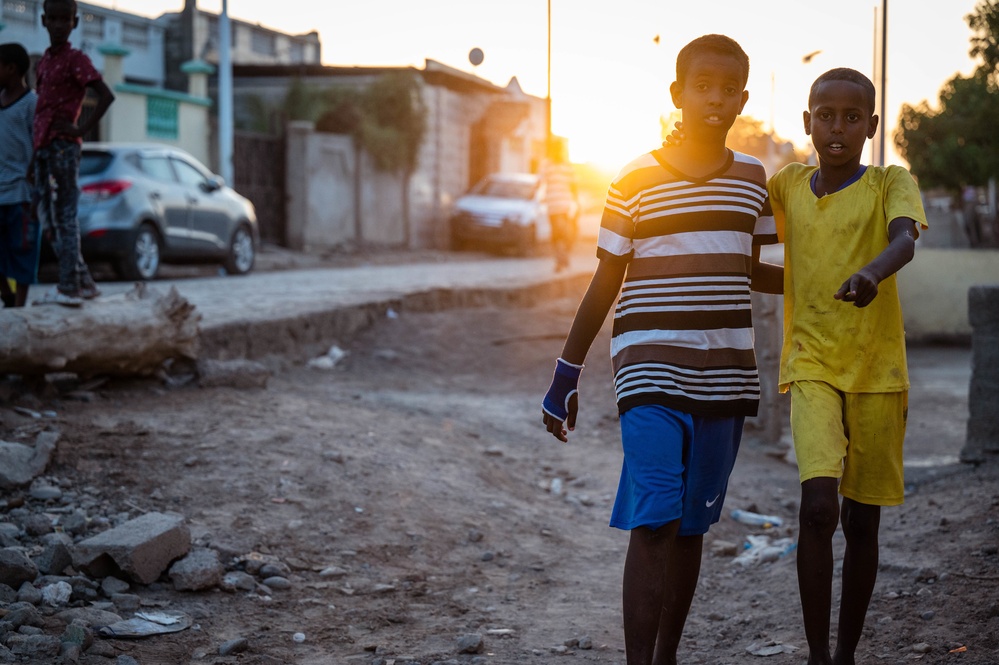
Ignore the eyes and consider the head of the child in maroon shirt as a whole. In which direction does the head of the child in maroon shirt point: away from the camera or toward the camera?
toward the camera

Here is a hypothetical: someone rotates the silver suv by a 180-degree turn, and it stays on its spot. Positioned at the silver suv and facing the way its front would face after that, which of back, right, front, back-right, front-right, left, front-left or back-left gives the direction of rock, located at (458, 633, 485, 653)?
front-left

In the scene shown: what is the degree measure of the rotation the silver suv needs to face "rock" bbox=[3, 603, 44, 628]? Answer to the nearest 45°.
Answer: approximately 135° to its right

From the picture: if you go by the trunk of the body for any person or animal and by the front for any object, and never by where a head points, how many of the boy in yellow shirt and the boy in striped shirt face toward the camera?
2

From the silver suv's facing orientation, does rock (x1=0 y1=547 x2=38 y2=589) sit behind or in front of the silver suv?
behind

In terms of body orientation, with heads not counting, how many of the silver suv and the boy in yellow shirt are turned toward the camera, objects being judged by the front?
1

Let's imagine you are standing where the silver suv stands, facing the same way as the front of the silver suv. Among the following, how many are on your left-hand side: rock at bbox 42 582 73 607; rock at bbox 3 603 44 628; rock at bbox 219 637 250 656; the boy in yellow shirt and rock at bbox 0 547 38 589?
0

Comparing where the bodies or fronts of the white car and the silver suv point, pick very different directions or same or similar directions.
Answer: very different directions

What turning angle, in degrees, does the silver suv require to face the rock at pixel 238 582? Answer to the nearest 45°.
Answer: approximately 135° to its right

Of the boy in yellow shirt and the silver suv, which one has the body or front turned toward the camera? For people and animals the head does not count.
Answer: the boy in yellow shirt

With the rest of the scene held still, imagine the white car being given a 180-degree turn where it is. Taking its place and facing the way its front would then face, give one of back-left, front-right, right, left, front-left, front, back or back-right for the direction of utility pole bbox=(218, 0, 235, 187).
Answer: back

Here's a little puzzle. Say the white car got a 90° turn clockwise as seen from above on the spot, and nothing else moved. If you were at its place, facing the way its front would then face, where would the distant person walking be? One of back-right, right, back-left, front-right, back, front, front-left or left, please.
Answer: back-left

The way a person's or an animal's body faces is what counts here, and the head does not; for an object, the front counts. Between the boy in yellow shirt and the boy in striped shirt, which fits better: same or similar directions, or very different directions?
same or similar directions

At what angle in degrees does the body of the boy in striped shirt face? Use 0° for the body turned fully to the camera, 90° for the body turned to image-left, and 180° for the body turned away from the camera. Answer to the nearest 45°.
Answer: approximately 0°

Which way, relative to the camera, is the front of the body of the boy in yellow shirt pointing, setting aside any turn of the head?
toward the camera

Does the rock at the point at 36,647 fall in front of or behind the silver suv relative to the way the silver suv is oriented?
behind

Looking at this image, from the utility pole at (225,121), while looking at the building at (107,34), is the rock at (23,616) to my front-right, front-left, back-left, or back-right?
back-left

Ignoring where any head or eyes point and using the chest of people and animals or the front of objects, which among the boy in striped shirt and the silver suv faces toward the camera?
the boy in striped shirt

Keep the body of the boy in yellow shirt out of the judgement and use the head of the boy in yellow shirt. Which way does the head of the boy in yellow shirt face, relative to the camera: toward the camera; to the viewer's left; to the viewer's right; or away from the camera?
toward the camera
